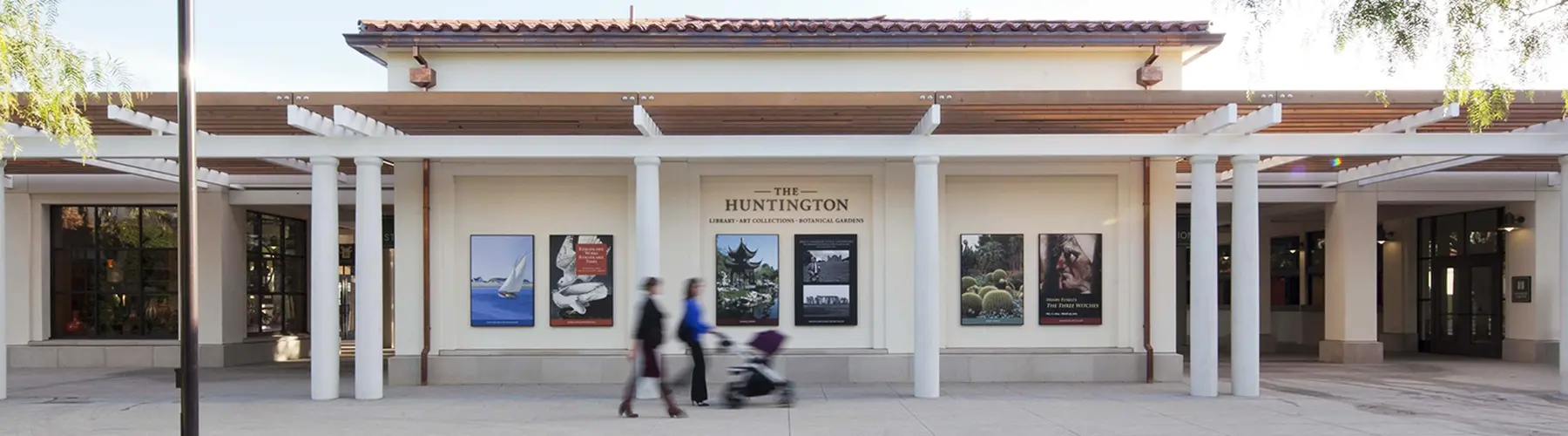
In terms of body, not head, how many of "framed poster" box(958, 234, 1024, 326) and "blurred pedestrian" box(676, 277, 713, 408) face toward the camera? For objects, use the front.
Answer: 1

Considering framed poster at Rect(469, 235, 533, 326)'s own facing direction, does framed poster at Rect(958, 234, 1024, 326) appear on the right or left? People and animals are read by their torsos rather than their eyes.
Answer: on its left

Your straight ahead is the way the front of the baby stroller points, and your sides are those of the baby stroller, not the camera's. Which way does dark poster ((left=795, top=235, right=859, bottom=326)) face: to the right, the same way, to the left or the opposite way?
to the right

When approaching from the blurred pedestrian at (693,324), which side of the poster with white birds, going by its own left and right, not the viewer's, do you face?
front

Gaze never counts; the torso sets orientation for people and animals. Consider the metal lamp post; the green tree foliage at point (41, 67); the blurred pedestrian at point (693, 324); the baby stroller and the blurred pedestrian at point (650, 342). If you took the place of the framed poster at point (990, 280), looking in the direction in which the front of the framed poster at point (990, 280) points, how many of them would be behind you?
0

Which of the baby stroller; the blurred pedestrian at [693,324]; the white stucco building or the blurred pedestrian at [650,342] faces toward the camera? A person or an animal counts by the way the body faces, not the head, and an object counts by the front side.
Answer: the white stucco building

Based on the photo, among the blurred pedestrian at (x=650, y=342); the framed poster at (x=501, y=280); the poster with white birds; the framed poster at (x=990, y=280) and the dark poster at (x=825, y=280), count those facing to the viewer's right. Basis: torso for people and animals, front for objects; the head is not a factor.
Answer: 1

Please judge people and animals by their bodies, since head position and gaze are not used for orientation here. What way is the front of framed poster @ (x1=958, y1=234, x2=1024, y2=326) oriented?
toward the camera

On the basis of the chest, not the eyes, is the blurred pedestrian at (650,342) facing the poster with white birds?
no

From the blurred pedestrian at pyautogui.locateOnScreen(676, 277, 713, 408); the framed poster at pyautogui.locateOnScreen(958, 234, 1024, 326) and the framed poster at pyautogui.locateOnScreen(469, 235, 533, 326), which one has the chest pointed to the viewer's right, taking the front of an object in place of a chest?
the blurred pedestrian

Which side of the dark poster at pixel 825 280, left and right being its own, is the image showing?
front

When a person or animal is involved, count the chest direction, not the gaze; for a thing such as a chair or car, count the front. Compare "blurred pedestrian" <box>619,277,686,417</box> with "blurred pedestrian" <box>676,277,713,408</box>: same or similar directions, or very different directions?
same or similar directions

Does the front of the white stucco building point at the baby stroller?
yes

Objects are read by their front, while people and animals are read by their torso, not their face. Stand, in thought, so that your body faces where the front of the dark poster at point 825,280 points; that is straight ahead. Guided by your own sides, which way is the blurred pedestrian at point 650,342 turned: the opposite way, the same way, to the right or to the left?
to the left
